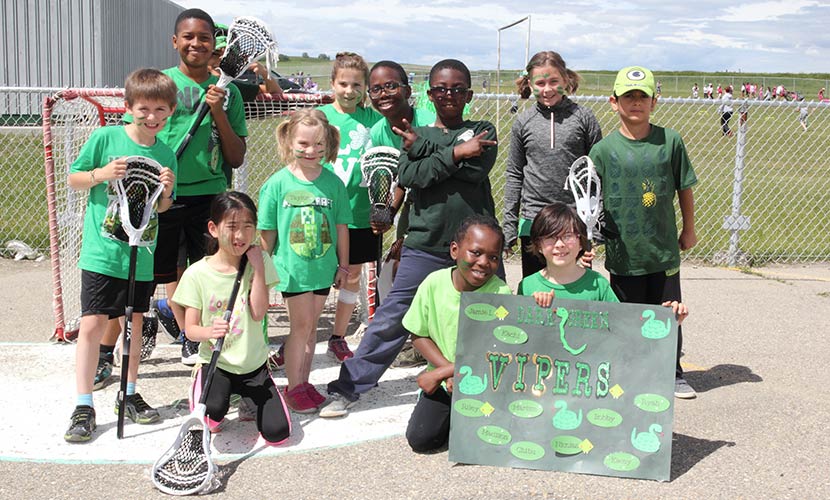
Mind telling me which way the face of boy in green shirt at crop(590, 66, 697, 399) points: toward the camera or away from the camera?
toward the camera

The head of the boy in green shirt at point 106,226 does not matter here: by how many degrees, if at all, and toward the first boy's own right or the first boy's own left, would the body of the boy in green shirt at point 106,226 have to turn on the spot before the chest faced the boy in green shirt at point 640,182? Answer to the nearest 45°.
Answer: approximately 45° to the first boy's own left

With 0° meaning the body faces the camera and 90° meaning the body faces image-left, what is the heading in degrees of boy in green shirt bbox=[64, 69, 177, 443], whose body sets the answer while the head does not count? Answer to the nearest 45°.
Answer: approximately 315°

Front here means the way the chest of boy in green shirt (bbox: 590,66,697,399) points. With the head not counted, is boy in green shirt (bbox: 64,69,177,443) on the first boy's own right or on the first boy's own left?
on the first boy's own right

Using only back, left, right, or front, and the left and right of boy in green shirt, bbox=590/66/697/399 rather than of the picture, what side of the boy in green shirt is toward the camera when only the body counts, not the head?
front

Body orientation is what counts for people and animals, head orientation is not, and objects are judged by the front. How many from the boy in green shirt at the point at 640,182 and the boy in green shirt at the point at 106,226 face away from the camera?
0
